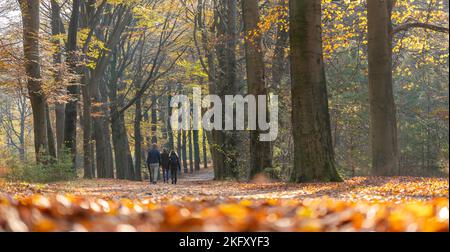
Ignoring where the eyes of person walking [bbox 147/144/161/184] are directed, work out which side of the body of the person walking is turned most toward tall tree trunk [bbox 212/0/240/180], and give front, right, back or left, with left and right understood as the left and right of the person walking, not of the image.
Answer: right

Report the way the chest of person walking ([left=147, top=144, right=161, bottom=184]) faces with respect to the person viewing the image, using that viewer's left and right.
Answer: facing away from the viewer

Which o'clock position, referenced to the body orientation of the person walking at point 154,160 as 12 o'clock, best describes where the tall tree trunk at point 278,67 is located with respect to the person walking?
The tall tree trunk is roughly at 3 o'clock from the person walking.

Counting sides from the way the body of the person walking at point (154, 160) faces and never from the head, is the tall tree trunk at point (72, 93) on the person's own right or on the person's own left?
on the person's own left

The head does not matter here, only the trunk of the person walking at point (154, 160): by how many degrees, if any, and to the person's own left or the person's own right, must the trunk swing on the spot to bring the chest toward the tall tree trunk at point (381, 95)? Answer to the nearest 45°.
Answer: approximately 135° to the person's own right

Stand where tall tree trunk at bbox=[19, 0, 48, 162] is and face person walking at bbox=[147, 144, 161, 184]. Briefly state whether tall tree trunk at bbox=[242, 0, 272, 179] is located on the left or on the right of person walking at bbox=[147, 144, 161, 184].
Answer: right
